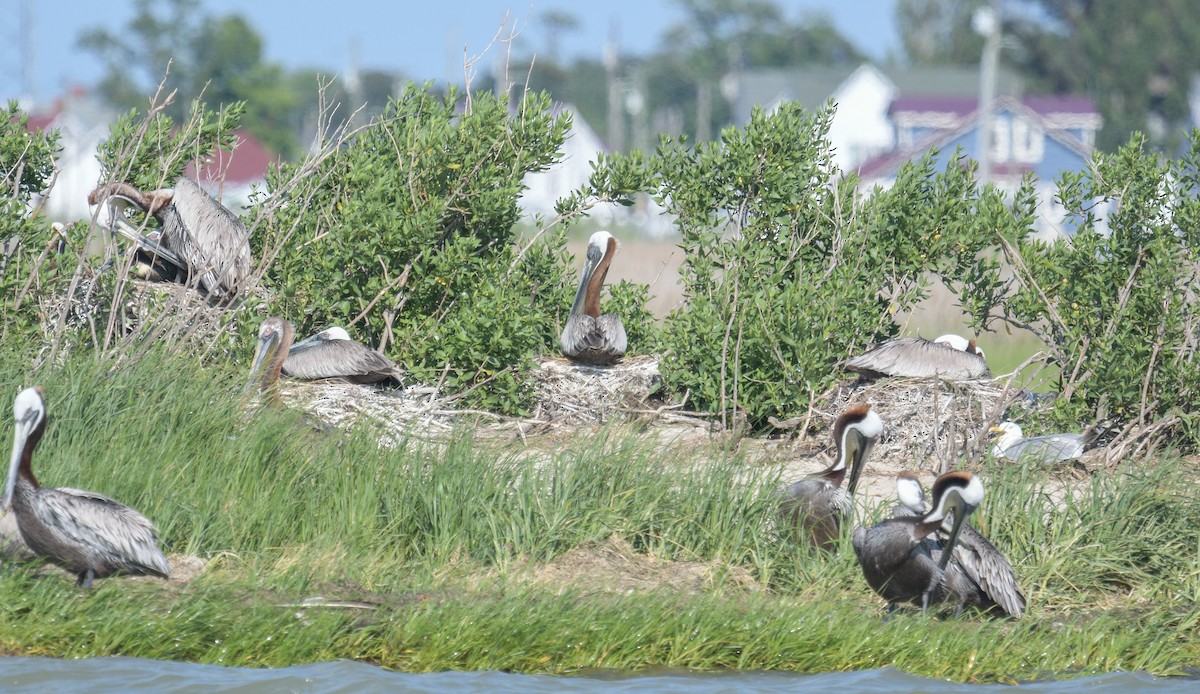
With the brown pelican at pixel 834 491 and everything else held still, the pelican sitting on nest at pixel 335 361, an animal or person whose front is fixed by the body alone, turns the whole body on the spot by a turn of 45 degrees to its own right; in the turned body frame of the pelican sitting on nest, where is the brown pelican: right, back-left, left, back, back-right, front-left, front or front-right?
back

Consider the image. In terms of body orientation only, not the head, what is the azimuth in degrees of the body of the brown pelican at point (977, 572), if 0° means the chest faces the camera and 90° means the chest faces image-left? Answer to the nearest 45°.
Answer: approximately 90°

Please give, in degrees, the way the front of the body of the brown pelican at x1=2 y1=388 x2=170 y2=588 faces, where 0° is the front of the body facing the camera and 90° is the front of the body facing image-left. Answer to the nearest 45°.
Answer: approximately 90°

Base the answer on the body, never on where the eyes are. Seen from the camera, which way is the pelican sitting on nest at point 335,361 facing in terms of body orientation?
to the viewer's left

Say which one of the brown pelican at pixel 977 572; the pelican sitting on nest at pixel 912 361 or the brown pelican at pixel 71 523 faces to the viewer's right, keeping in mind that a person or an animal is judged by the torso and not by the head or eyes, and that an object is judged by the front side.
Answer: the pelican sitting on nest

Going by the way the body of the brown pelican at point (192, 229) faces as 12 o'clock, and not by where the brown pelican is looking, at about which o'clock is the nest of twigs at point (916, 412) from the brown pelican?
The nest of twigs is roughly at 7 o'clock from the brown pelican.

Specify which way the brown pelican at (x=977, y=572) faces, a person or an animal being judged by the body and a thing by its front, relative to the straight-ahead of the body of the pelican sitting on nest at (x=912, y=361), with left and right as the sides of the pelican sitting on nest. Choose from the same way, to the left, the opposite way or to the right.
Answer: the opposite way

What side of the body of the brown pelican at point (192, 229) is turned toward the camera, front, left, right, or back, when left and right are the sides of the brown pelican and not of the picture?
left

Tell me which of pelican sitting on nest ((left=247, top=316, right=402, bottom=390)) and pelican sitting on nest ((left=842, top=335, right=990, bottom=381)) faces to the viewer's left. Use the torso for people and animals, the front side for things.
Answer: pelican sitting on nest ((left=247, top=316, right=402, bottom=390))

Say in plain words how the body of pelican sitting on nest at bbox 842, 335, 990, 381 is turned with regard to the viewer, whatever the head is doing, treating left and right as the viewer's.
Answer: facing to the right of the viewer

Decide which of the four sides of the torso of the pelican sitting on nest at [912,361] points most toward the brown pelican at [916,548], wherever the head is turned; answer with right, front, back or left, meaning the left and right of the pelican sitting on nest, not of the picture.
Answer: right
